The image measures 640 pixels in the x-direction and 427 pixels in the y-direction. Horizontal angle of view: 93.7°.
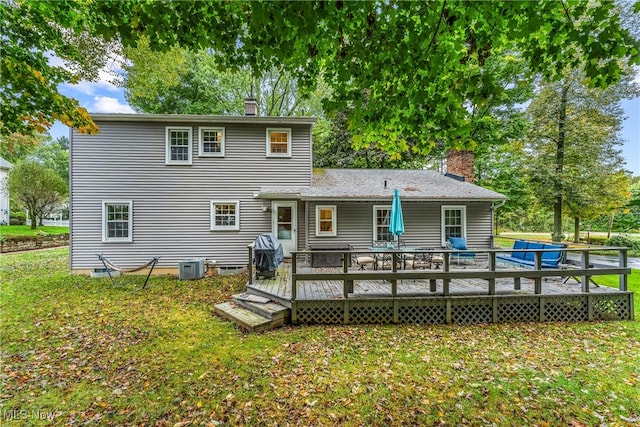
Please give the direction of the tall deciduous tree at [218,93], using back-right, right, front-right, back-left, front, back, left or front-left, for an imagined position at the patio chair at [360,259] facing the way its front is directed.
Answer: back-left

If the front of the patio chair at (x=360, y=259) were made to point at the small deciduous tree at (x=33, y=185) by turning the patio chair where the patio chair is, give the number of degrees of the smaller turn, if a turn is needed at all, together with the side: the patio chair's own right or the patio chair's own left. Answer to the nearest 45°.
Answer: approximately 180°

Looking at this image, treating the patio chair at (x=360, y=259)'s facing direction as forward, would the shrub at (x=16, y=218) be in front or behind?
behind

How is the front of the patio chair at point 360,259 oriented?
to the viewer's right

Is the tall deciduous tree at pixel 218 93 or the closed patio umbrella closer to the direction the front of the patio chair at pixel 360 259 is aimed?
the closed patio umbrella

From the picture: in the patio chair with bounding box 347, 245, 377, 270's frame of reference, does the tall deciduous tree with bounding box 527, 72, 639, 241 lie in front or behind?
in front

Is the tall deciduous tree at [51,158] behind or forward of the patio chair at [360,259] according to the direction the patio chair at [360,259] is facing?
behind

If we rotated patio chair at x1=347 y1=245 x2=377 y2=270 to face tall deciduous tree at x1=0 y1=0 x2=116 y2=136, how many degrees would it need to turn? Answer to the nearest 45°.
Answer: approximately 135° to its right

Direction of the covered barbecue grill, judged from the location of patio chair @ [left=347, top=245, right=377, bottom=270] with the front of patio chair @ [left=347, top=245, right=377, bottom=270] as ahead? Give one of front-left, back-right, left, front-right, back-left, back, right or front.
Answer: back-right
